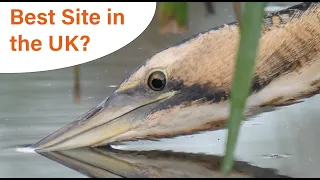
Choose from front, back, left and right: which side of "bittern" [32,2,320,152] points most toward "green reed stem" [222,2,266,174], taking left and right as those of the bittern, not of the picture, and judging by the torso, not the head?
left

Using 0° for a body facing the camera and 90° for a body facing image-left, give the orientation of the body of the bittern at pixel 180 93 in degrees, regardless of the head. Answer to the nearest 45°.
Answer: approximately 90°
